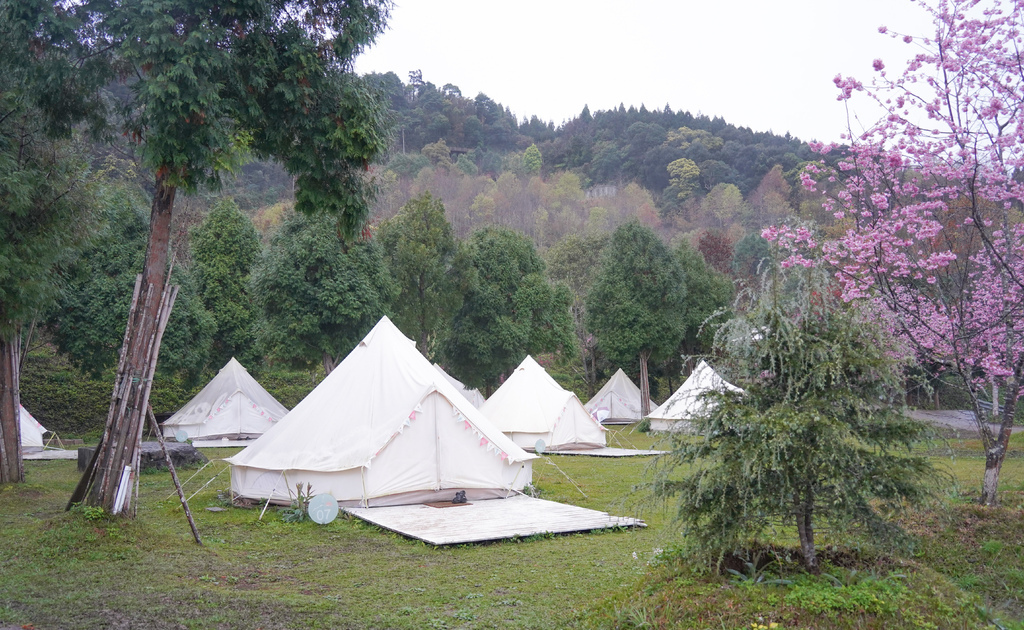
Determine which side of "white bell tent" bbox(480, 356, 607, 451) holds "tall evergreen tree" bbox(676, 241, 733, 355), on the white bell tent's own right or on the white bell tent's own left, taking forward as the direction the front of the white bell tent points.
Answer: on the white bell tent's own left

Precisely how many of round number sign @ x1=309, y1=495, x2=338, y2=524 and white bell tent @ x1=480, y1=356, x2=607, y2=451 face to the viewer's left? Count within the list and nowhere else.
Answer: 0

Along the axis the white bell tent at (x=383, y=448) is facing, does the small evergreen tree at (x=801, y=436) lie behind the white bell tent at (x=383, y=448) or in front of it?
in front

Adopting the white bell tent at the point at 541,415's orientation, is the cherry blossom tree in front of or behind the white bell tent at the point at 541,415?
in front

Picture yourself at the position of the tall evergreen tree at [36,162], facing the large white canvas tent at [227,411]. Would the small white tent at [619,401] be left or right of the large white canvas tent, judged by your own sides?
right

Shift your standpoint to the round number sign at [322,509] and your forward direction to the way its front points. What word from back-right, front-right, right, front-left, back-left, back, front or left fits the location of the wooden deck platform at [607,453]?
back-left

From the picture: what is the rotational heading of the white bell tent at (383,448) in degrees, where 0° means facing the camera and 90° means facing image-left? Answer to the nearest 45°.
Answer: approximately 315°

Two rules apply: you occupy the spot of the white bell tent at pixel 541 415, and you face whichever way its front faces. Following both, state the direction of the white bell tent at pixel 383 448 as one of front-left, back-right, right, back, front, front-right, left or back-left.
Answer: front-right

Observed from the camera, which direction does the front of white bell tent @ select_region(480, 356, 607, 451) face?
facing the viewer and to the right of the viewer
